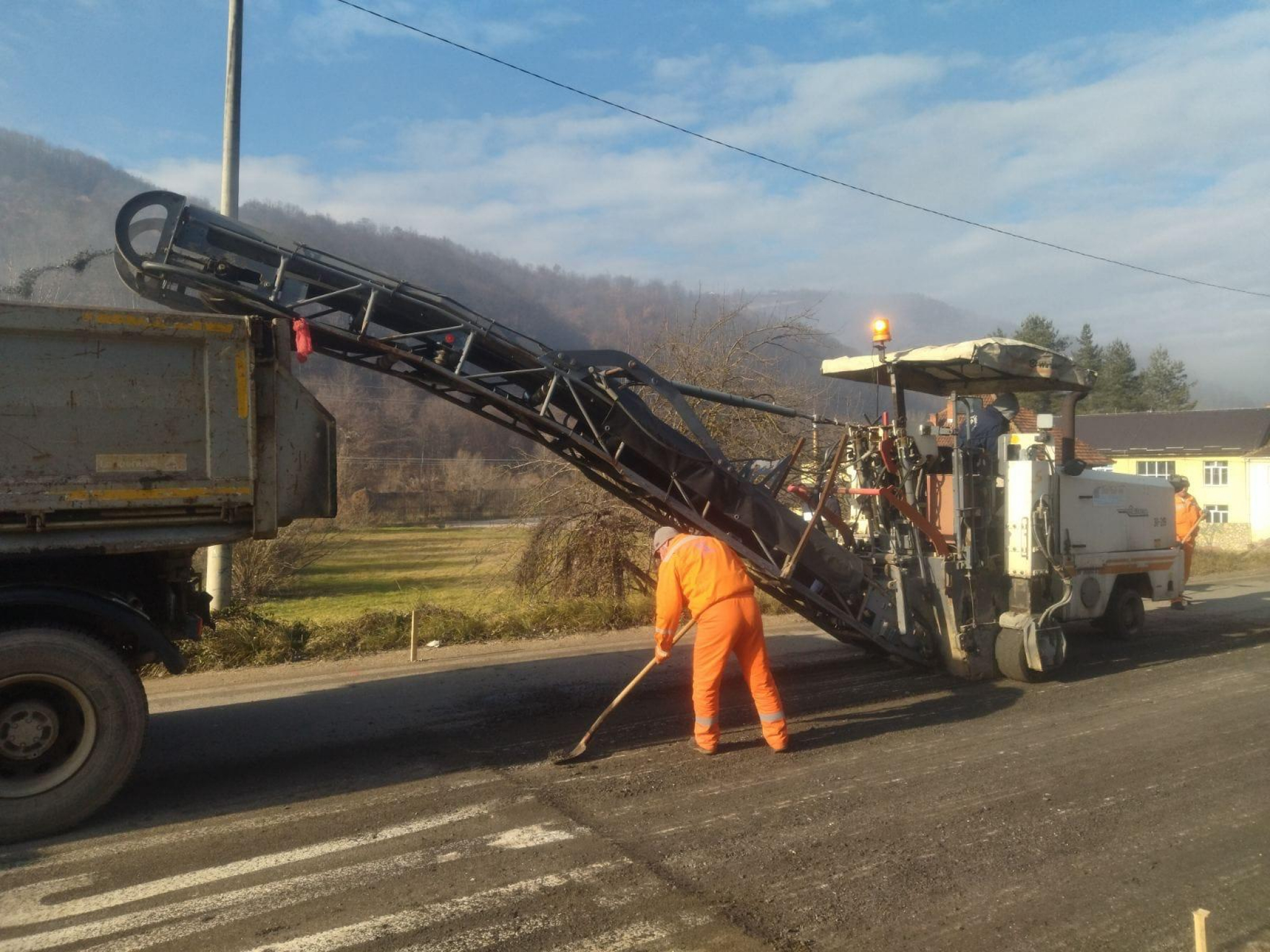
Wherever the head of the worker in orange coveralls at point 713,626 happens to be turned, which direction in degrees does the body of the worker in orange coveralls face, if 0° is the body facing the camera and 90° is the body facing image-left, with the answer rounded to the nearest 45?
approximately 135°

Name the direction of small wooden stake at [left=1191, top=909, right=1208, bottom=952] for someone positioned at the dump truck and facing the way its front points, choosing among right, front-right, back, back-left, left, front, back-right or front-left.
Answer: back-left

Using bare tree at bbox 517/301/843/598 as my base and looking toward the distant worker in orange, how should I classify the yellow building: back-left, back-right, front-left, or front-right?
front-left

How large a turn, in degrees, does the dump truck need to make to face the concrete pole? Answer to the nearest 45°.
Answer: approximately 90° to its right

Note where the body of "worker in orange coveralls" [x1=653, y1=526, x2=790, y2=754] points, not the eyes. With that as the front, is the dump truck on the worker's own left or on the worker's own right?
on the worker's own left

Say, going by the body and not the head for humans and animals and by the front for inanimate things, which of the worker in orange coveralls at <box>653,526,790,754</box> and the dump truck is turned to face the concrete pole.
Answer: the worker in orange coveralls

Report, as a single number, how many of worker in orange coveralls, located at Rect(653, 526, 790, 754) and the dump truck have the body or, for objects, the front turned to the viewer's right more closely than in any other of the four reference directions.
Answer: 0

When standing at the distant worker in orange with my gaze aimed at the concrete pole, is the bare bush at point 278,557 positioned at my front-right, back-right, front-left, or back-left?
front-right

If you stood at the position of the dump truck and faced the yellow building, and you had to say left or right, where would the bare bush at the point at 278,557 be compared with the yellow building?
left

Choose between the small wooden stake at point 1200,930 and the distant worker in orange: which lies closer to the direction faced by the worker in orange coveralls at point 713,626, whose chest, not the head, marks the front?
the distant worker in orange

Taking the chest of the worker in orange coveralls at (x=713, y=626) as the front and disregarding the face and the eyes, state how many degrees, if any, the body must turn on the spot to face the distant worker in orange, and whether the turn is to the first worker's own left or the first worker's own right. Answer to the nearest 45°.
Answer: approximately 90° to the first worker's own right

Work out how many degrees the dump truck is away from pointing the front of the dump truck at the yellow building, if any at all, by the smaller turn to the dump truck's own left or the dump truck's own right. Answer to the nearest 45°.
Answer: approximately 135° to the dump truck's own right

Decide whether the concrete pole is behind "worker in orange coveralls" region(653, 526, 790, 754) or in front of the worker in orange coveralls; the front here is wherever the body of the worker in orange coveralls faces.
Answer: in front

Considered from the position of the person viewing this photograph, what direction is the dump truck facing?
facing to the left of the viewer

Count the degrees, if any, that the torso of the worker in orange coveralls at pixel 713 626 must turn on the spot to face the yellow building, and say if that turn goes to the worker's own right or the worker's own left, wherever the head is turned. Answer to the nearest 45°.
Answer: approximately 90° to the worker's own right
